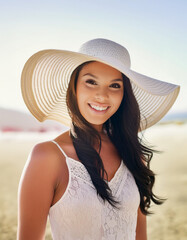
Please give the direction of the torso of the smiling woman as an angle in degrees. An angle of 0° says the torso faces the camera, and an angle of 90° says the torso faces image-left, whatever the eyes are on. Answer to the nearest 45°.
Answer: approximately 315°
